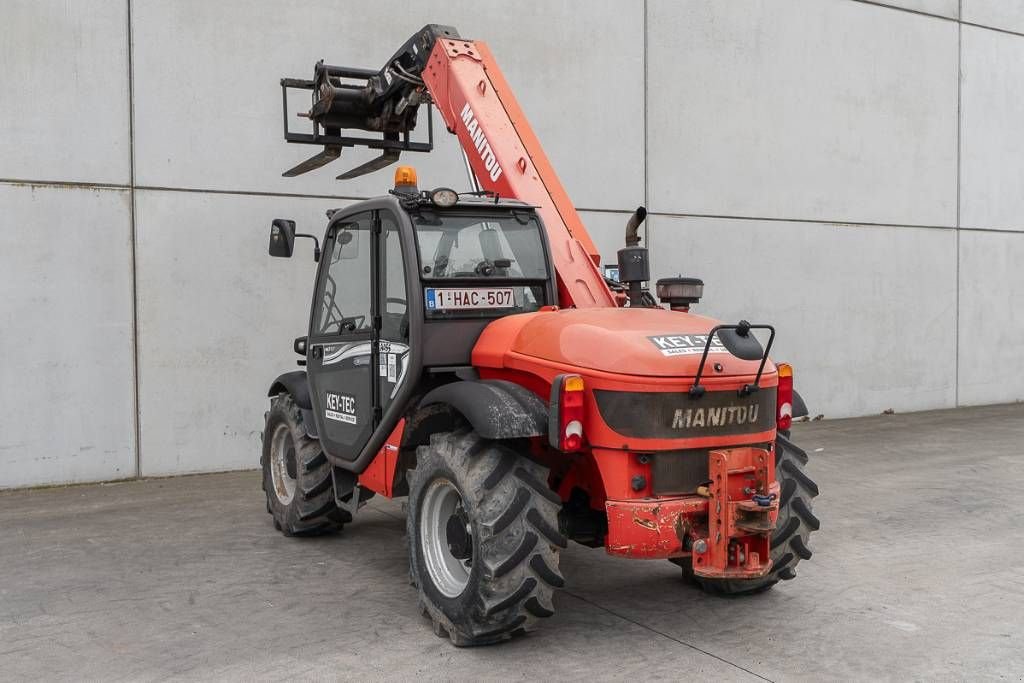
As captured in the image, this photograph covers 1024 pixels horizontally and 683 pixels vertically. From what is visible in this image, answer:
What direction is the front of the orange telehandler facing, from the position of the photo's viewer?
facing away from the viewer and to the left of the viewer
